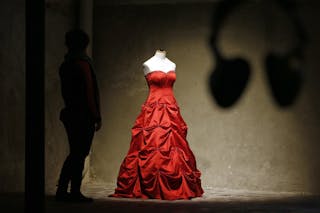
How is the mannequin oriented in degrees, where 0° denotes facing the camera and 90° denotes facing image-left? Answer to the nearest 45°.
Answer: approximately 0°

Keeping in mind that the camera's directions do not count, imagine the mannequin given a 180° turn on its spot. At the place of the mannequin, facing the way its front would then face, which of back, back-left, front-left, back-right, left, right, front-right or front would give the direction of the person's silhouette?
back-left
